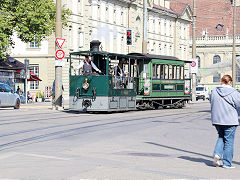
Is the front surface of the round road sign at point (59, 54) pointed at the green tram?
no

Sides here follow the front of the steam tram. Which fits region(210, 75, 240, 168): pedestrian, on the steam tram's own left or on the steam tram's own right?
on the steam tram's own left

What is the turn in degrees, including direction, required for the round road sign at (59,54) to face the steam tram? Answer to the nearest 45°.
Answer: approximately 45° to its left

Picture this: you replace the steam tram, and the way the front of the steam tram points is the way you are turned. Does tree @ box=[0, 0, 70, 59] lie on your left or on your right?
on your right

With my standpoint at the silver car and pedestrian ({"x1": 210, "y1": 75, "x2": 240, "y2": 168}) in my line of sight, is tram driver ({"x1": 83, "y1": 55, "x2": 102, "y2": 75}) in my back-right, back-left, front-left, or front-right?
front-left

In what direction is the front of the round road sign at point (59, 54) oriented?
toward the camera

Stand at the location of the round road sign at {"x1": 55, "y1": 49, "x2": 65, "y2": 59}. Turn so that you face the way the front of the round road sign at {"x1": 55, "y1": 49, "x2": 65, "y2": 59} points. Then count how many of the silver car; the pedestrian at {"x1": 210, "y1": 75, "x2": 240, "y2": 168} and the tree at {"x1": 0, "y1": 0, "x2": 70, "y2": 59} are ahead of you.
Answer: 1

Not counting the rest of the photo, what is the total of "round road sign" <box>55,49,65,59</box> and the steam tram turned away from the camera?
0

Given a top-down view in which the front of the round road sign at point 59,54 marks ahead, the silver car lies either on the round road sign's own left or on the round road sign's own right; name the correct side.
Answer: on the round road sign's own right

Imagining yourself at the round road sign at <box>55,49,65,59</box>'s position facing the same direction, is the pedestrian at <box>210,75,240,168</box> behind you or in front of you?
in front

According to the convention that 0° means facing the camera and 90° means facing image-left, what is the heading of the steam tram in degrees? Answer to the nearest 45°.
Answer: approximately 45°

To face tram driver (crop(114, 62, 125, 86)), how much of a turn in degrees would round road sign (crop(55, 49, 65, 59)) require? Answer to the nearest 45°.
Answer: approximately 45° to its left
